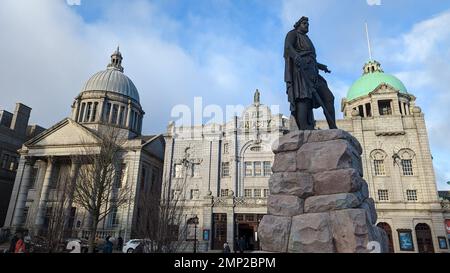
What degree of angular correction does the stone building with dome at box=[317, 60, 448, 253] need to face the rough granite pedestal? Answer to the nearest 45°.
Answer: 0° — it already faces it

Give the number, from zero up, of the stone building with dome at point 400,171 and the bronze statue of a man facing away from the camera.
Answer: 0

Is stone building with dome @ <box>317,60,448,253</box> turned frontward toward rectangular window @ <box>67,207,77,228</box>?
no

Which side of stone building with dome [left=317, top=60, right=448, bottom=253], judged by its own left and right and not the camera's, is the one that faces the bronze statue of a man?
front

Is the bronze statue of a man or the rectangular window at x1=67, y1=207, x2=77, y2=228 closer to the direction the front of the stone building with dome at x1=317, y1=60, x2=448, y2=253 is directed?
the bronze statue of a man

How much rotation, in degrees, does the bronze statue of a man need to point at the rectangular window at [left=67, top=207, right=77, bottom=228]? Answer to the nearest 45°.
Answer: approximately 180°

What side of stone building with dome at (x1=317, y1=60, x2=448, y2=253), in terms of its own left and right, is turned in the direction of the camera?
front

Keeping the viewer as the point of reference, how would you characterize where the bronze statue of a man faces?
facing the viewer and to the right of the viewer

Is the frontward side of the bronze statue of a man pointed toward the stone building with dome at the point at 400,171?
no
